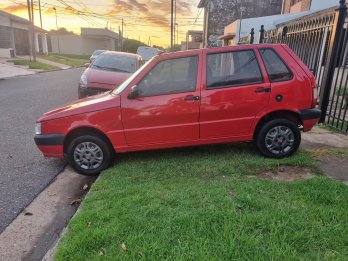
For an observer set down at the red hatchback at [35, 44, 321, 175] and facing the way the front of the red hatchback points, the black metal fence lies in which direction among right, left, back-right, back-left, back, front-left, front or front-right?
back-right

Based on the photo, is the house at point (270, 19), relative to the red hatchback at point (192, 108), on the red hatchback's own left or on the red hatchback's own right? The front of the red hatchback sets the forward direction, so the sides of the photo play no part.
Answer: on the red hatchback's own right

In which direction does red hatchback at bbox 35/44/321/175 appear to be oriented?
to the viewer's left

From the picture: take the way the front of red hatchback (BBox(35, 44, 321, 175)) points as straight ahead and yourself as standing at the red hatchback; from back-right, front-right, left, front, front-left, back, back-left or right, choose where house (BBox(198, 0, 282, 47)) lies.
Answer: right

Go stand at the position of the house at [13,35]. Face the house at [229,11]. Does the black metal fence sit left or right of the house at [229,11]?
right

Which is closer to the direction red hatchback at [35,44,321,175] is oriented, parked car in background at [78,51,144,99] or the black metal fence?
the parked car in background

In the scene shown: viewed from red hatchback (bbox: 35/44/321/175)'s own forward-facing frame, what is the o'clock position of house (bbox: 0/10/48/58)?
The house is roughly at 2 o'clock from the red hatchback.

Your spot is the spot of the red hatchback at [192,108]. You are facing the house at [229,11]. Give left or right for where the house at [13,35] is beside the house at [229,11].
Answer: left

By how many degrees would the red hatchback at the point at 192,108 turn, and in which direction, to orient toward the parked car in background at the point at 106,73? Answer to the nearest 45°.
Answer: approximately 45° to its right
